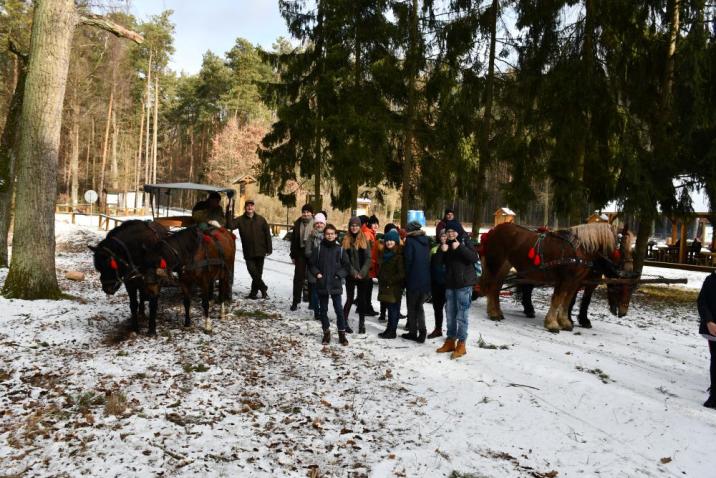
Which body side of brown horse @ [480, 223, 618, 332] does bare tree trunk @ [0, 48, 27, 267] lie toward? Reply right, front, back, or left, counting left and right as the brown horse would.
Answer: back

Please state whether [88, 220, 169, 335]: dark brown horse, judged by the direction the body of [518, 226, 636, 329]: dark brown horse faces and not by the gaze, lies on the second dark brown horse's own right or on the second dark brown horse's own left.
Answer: on the second dark brown horse's own right

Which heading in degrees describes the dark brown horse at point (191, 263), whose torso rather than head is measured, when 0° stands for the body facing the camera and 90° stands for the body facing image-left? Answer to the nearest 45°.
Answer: approximately 45°

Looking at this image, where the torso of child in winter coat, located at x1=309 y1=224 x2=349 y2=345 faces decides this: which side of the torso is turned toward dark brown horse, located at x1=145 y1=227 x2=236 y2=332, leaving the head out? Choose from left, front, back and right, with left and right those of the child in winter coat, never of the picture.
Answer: right

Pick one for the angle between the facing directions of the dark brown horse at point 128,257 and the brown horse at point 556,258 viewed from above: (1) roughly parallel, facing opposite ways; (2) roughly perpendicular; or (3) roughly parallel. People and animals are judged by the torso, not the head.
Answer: roughly perpendicular

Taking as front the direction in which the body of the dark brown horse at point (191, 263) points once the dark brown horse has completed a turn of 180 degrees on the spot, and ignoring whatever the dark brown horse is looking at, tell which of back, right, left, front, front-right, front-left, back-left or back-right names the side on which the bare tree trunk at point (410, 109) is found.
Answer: front

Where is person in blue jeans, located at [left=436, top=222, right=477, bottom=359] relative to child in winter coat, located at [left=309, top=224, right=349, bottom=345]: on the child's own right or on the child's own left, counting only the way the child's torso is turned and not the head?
on the child's own left

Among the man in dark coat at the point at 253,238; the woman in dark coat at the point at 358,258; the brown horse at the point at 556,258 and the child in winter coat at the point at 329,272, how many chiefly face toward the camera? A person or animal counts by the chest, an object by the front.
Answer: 3

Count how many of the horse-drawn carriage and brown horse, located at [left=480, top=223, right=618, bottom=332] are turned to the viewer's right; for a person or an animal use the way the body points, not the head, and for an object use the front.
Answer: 1

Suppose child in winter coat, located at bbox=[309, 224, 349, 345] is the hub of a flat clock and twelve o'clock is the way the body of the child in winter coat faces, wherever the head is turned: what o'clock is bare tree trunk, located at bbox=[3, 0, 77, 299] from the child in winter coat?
The bare tree trunk is roughly at 3 o'clock from the child in winter coat.
